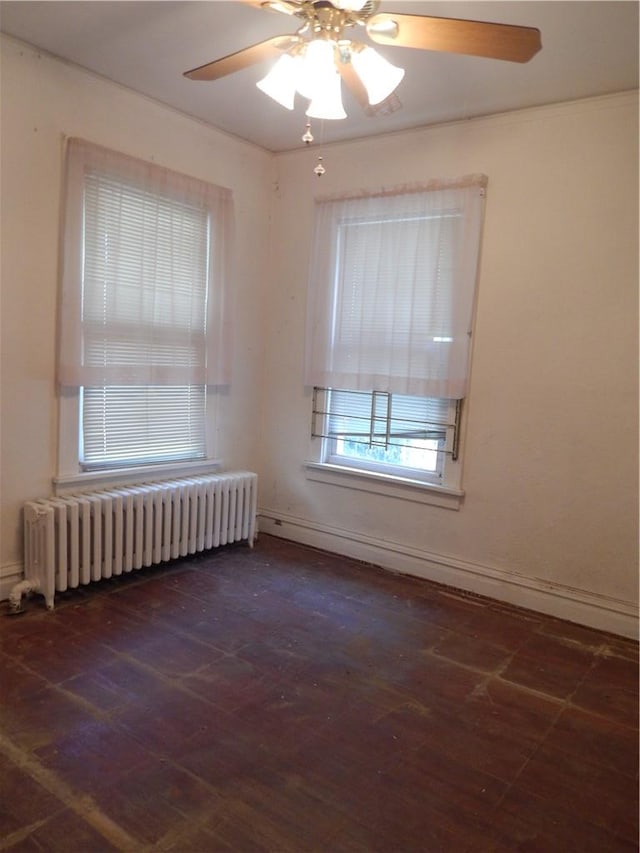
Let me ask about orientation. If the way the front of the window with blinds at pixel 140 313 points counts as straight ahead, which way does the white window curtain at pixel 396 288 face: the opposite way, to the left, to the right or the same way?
to the right

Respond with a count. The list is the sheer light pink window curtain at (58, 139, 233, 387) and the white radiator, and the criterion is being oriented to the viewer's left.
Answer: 0

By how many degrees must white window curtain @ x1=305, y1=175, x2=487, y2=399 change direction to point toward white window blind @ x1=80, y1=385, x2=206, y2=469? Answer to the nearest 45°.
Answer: approximately 45° to its right

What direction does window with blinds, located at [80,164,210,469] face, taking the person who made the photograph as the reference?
facing the viewer and to the right of the viewer

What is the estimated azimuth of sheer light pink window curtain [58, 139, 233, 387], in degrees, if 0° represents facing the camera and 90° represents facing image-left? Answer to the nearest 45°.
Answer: approximately 315°

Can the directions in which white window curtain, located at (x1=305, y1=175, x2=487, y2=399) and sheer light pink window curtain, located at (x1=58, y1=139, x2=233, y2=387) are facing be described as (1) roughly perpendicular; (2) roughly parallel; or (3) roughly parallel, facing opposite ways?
roughly perpendicular

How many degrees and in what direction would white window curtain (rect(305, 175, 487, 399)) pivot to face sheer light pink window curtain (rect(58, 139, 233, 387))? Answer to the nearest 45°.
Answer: approximately 45° to its right

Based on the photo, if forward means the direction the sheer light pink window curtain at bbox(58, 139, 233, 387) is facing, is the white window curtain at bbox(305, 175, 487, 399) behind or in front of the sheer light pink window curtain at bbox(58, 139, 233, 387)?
in front

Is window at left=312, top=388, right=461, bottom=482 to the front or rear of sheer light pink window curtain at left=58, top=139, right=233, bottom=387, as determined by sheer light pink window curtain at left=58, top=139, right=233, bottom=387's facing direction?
to the front

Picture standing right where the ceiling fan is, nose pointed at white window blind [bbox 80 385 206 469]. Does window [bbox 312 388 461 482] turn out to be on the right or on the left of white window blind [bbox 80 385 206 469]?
right

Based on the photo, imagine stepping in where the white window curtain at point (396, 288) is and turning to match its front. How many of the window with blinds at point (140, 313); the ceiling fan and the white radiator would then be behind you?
0

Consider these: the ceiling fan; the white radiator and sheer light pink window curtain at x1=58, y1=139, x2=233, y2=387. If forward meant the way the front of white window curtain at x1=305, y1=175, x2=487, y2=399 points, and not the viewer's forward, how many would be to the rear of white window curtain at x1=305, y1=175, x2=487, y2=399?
0

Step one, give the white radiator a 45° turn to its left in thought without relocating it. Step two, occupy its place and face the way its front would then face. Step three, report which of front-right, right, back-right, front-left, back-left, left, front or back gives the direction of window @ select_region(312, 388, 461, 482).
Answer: front

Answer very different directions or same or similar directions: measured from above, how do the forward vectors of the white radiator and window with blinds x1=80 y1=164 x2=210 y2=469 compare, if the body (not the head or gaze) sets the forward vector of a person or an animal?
same or similar directions
